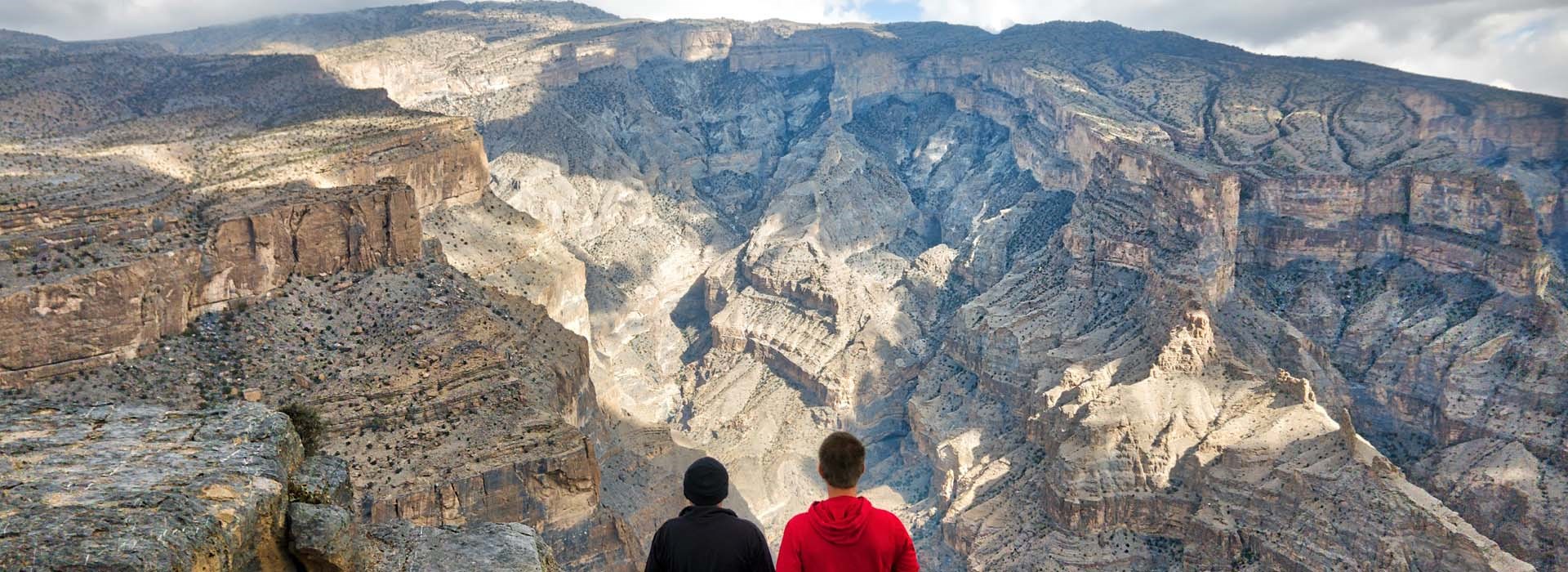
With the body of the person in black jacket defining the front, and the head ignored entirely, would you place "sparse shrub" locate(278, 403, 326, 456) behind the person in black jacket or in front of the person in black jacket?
in front

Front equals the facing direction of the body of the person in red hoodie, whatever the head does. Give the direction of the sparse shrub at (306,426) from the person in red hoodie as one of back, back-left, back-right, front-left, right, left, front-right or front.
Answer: front-left

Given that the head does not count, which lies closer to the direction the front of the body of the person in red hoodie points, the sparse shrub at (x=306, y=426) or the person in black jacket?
the sparse shrub

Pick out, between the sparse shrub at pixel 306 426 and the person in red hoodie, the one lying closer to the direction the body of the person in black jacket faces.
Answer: the sparse shrub

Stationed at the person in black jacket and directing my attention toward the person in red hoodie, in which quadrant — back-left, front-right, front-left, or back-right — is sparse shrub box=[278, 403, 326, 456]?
back-left

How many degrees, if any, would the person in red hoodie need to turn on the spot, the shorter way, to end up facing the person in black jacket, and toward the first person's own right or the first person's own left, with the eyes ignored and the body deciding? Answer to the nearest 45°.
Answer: approximately 90° to the first person's own left

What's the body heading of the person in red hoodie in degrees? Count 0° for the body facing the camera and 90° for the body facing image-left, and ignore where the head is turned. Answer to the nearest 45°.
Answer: approximately 180°

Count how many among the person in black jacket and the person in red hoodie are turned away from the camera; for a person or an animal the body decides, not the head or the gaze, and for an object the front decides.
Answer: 2

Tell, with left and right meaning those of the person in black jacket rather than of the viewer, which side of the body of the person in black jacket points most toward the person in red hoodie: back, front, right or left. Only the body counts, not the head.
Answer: right

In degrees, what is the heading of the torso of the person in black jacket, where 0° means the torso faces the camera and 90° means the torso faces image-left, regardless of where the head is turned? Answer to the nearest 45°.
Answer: approximately 180°

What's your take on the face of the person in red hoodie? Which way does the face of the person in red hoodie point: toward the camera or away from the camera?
away from the camera

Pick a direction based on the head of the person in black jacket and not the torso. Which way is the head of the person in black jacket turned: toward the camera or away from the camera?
away from the camera
